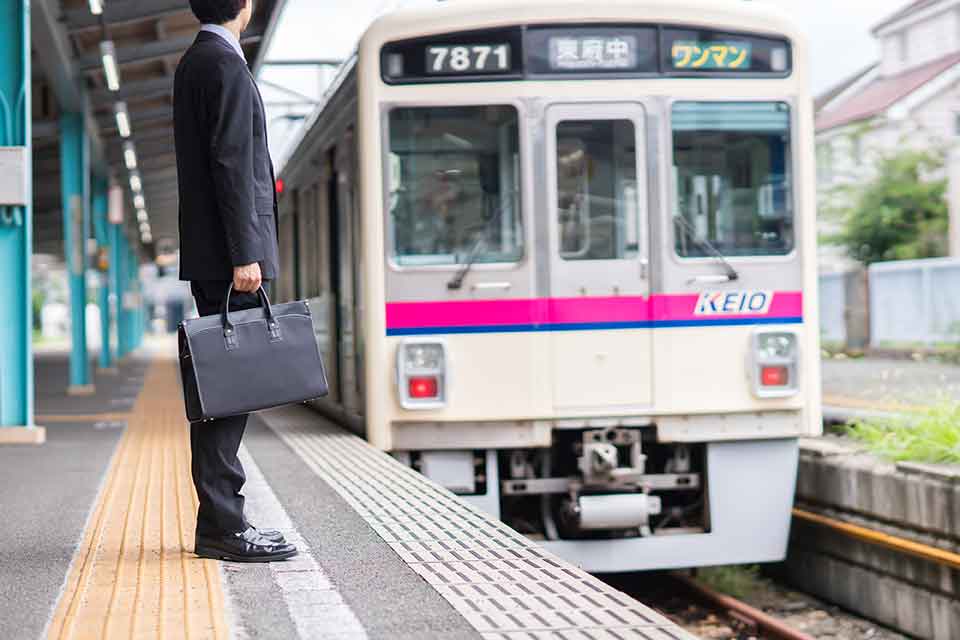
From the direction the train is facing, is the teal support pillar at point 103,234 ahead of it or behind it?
behind

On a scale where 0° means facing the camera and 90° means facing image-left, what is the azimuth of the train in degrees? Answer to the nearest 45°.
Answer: approximately 0°

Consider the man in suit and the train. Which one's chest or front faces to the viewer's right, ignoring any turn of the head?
the man in suit

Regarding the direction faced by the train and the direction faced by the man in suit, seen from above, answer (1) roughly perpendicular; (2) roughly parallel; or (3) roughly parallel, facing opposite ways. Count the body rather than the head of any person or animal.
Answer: roughly perpendicular

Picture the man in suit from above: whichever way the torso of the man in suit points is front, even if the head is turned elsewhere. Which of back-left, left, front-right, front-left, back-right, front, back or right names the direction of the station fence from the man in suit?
front-left

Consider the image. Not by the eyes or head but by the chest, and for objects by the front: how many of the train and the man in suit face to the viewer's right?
1

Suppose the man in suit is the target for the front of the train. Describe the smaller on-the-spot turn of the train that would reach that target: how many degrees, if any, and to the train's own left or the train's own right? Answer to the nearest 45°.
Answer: approximately 45° to the train's own right

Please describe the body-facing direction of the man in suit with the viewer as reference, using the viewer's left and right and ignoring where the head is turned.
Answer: facing to the right of the viewer
